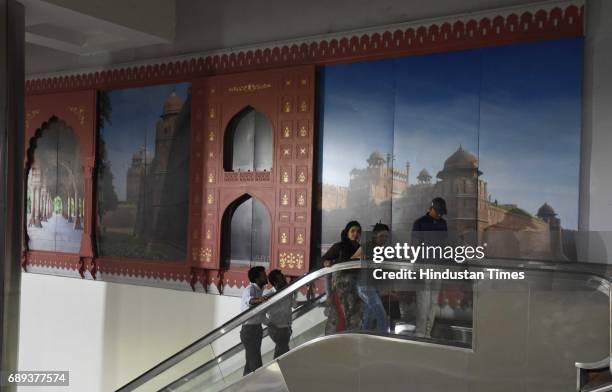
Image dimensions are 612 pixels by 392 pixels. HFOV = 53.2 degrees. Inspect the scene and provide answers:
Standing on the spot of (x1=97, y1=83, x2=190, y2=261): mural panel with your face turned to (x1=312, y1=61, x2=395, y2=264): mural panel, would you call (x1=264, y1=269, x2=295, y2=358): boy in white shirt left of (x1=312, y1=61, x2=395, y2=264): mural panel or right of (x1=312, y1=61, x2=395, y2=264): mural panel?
right

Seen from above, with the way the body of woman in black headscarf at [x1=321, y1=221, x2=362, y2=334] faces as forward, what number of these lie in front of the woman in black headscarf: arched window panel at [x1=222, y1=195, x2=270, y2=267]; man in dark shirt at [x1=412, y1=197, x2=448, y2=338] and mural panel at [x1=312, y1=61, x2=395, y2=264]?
1

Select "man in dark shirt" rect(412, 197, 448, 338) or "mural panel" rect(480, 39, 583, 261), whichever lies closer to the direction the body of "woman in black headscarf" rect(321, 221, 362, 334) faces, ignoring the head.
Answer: the man in dark shirt

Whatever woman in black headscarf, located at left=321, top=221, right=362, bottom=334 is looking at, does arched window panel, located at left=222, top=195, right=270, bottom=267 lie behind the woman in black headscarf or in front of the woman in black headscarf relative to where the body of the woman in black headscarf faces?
behind

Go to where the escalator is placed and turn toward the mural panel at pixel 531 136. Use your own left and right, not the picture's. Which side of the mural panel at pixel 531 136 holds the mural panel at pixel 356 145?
left
